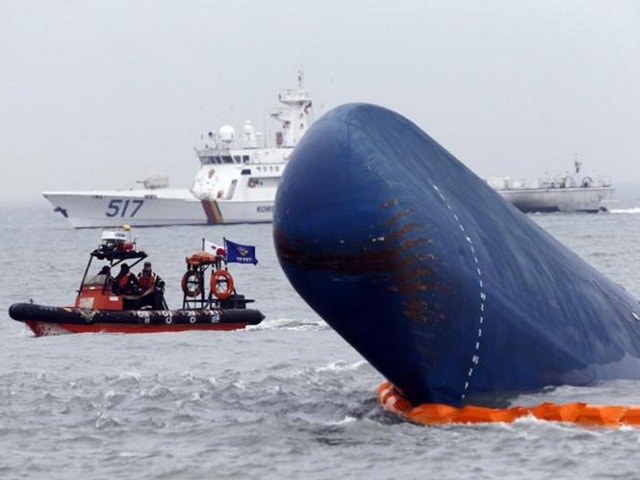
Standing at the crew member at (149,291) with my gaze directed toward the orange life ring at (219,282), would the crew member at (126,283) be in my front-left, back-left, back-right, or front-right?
back-left

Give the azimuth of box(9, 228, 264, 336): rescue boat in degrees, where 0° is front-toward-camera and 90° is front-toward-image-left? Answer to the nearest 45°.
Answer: approximately 90°
